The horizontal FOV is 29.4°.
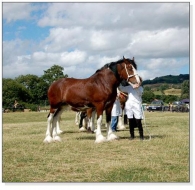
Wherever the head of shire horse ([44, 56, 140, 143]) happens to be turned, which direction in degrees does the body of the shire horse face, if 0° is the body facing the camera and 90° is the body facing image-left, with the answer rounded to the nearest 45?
approximately 270°

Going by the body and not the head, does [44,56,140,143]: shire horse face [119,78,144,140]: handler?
yes
